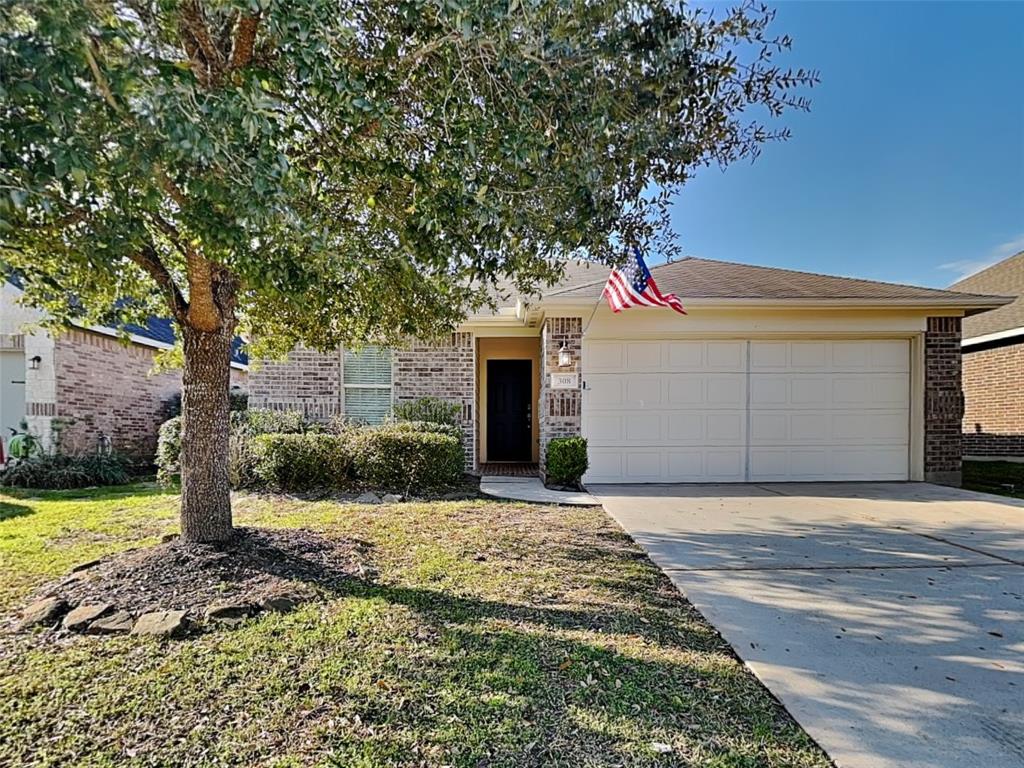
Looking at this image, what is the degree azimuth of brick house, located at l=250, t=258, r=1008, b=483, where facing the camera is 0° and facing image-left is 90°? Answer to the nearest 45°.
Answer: approximately 0°

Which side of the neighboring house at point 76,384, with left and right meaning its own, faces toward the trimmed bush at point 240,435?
left

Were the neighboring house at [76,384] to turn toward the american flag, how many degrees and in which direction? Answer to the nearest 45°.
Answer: approximately 90° to its left

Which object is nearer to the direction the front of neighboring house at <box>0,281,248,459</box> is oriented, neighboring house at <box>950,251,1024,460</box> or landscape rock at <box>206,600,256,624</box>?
the landscape rock

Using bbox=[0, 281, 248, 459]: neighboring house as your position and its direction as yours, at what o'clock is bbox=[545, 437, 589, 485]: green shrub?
The green shrub is roughly at 9 o'clock from the neighboring house.

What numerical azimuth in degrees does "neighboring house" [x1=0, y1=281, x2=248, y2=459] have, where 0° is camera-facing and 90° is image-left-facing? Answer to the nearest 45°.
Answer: approximately 45°

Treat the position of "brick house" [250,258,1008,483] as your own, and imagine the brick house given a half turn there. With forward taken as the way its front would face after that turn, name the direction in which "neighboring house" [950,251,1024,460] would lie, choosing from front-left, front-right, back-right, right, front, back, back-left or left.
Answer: front-right

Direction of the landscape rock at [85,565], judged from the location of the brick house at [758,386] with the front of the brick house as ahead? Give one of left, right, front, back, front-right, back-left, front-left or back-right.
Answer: front-right

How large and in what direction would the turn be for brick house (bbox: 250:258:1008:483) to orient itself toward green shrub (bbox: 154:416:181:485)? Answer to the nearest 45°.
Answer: approximately 90° to its right

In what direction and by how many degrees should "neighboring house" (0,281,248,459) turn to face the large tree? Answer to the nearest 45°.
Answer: approximately 45° to its left
